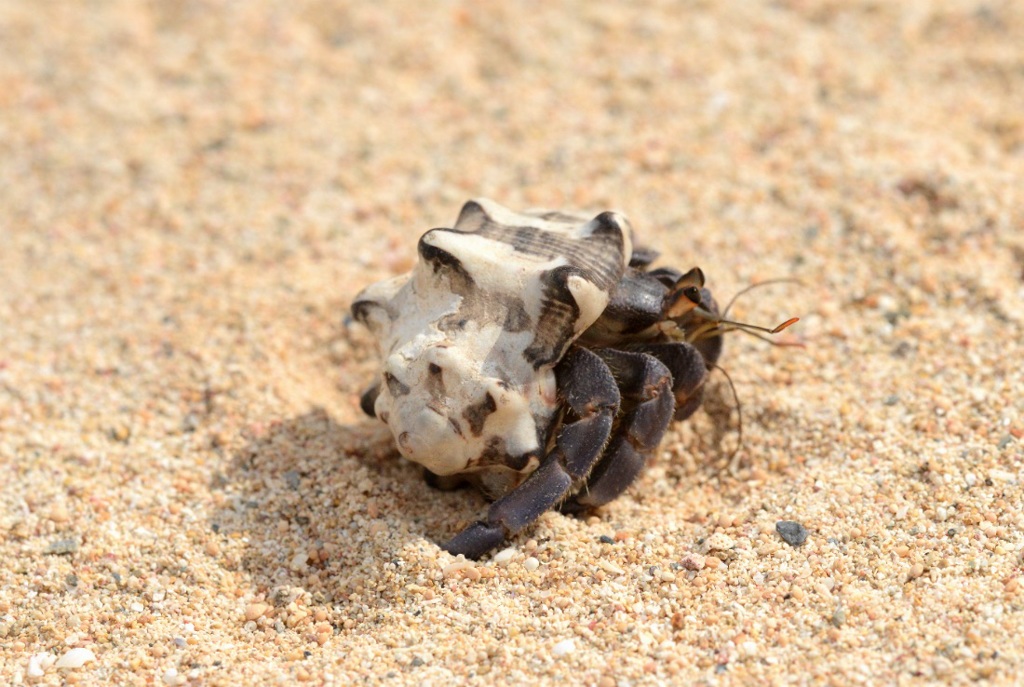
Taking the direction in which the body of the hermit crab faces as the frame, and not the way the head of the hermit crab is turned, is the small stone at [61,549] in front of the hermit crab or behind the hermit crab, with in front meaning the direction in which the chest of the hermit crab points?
behind

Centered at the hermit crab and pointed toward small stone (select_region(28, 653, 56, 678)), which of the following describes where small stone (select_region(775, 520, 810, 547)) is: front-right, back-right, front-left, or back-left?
back-left

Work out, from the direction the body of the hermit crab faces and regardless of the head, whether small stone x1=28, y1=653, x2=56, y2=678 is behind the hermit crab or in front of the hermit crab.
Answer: behind

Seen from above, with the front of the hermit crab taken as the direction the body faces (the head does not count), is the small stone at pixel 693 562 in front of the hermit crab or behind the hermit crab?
in front

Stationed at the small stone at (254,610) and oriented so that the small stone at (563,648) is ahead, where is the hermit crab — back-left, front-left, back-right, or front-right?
front-left

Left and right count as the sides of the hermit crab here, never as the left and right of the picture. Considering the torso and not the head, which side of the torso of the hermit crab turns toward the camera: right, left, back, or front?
right

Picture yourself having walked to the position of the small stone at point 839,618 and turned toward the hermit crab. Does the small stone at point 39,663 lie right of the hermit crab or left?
left

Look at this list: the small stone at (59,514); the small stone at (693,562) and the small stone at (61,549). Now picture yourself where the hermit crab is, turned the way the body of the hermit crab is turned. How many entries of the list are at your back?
2

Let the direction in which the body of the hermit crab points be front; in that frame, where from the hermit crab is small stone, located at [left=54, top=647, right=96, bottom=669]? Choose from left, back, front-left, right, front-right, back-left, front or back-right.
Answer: back-right

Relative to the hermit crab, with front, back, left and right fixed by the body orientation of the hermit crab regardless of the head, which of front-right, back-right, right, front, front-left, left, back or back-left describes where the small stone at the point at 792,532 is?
front

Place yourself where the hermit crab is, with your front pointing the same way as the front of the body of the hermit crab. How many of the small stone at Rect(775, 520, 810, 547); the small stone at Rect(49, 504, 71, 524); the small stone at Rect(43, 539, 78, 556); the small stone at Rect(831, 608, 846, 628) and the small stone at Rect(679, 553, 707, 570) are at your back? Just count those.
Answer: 2

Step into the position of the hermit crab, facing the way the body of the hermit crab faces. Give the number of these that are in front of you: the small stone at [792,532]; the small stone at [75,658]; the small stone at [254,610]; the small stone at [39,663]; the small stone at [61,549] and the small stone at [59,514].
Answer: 1

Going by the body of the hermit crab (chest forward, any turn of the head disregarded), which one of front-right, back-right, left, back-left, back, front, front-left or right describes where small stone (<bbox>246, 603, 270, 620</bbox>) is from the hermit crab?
back-right

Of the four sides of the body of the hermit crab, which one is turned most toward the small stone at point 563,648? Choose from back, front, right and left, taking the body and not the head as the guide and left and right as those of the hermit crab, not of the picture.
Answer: right

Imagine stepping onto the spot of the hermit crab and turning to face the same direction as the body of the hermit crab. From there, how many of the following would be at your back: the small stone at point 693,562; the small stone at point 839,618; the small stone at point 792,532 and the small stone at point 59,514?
1

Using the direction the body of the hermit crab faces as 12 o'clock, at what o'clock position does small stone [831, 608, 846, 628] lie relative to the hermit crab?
The small stone is roughly at 1 o'clock from the hermit crab.
